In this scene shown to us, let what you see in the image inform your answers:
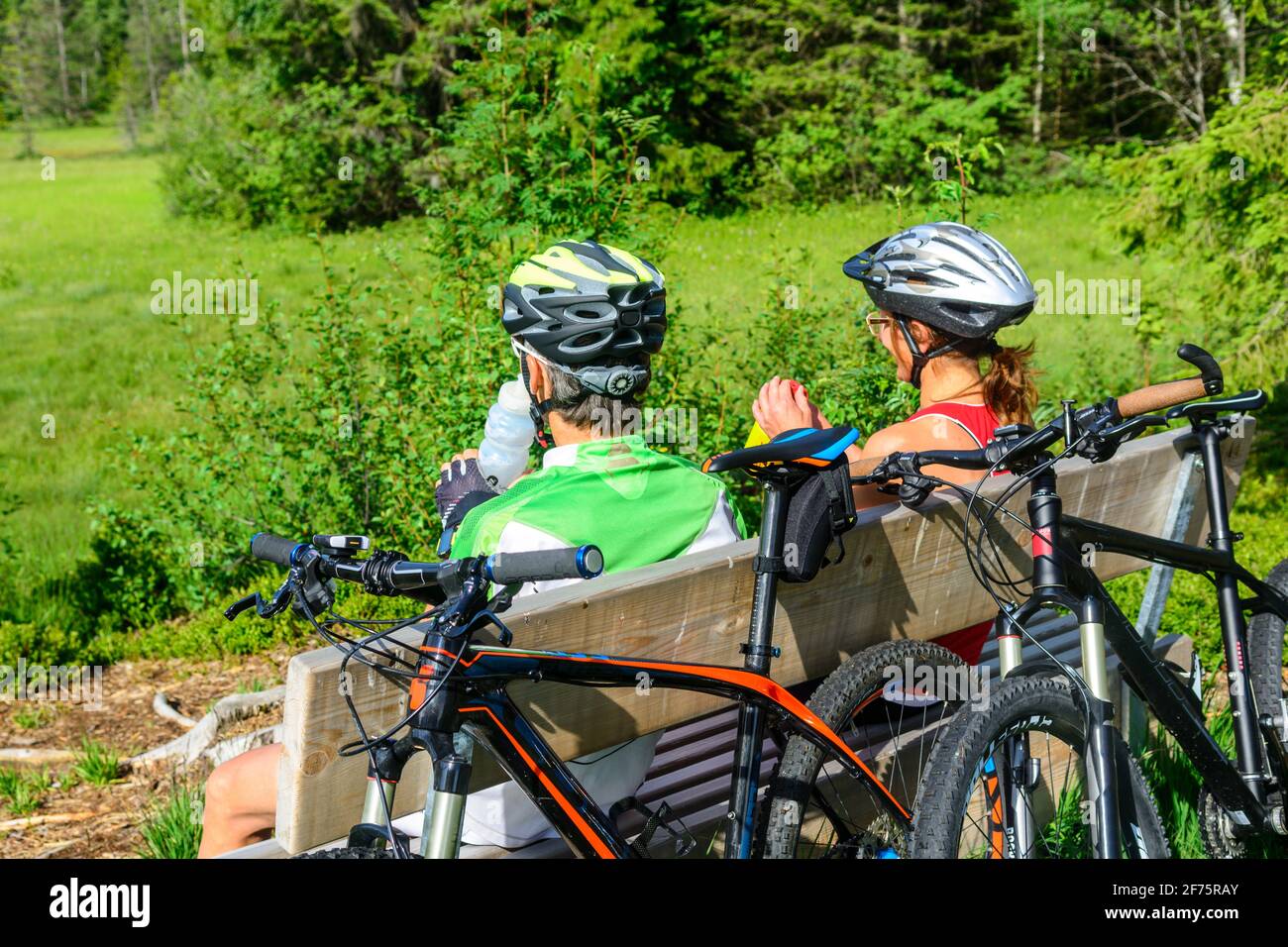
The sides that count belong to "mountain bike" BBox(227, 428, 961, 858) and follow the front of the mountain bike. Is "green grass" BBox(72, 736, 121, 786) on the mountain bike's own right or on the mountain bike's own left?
on the mountain bike's own right

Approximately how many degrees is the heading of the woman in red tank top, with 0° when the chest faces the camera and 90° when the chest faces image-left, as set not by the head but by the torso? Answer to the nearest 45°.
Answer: approximately 135°

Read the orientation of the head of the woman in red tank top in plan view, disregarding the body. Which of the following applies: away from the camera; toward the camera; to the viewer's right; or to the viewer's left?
to the viewer's left

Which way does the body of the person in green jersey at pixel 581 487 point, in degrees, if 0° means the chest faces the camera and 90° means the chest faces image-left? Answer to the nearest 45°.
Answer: approximately 135°

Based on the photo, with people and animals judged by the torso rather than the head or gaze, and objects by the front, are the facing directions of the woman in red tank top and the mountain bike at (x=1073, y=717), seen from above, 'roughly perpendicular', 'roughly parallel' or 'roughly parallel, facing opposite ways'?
roughly perpendicular

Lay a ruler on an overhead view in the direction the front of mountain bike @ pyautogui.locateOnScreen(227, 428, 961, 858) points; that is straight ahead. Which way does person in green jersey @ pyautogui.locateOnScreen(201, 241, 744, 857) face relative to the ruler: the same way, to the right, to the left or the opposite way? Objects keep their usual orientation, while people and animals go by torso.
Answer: to the right

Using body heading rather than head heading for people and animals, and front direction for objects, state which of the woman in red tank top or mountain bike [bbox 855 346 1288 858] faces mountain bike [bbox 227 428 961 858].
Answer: mountain bike [bbox 855 346 1288 858]

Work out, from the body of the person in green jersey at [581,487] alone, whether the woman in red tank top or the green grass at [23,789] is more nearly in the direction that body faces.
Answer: the green grass
